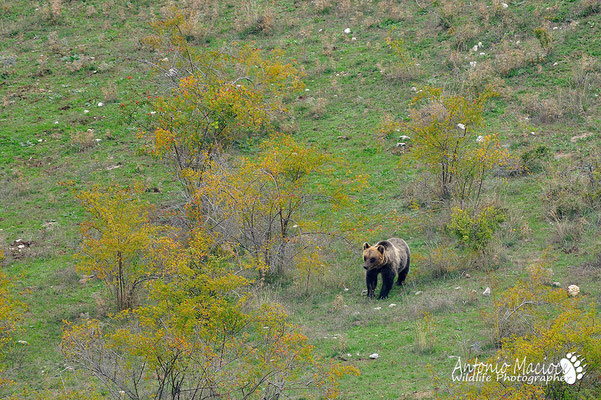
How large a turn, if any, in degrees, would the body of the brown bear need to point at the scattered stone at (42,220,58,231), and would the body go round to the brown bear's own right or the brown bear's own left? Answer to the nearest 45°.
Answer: approximately 90° to the brown bear's own right

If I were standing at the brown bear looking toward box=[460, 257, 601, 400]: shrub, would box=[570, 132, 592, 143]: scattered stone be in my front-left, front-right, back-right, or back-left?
back-left

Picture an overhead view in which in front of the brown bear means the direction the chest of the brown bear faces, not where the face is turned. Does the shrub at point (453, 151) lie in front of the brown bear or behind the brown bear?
behind

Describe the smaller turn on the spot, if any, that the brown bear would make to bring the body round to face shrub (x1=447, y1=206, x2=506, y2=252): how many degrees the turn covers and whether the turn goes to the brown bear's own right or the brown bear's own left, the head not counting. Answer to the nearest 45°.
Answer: approximately 135° to the brown bear's own left

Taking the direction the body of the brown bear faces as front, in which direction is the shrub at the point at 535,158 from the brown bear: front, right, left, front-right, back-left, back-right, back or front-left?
back

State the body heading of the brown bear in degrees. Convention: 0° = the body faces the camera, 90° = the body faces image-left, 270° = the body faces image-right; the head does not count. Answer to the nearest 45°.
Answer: approximately 45°

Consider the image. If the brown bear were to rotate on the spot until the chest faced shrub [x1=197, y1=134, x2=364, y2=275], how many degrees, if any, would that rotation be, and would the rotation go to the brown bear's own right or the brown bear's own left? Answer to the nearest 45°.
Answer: approximately 90° to the brown bear's own right

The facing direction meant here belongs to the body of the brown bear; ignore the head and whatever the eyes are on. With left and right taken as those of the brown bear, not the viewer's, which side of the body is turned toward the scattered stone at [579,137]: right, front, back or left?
back
